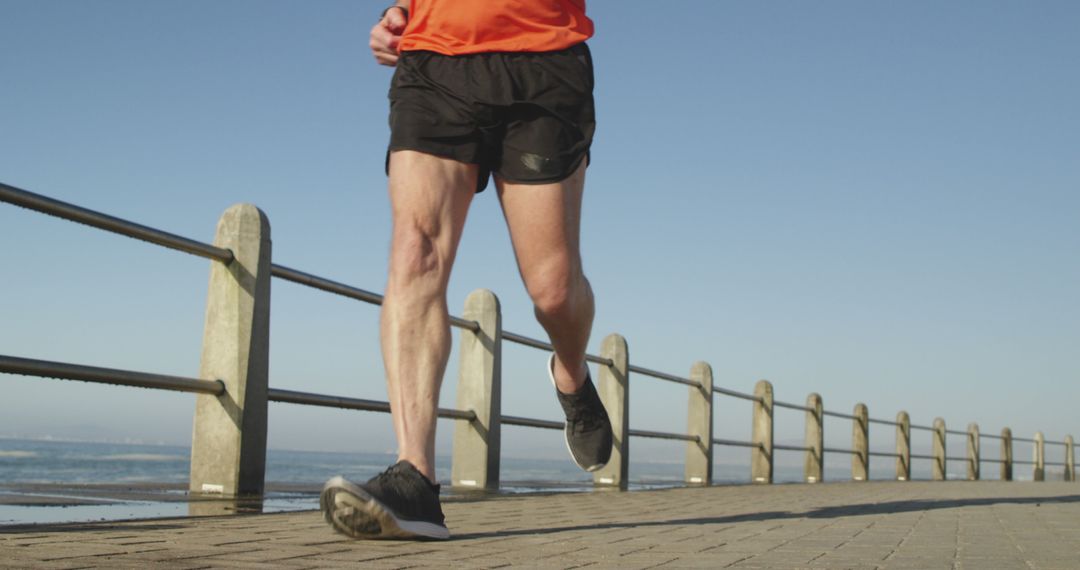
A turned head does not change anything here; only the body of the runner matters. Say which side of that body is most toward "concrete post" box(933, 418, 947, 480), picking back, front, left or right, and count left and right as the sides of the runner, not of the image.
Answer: back

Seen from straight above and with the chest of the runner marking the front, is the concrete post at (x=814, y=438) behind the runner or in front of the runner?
behind

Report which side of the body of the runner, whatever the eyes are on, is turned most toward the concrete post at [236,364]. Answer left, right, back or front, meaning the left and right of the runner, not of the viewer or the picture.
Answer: right

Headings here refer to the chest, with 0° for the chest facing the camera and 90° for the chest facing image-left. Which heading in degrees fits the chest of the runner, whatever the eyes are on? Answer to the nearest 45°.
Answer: approximately 45°

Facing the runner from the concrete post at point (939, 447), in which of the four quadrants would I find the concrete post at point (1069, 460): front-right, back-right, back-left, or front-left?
back-left

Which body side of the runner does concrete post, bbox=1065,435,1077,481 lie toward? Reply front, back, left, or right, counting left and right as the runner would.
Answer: back

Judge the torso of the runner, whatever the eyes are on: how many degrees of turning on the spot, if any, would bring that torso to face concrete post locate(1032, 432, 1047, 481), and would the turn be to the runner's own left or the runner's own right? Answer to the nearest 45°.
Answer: approximately 180°

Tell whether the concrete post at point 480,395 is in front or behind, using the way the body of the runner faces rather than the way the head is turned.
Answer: behind

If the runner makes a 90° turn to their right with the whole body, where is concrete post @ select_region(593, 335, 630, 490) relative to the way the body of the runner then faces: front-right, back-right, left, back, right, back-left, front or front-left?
front-right

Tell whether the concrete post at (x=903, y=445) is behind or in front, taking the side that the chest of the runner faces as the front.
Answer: behind
